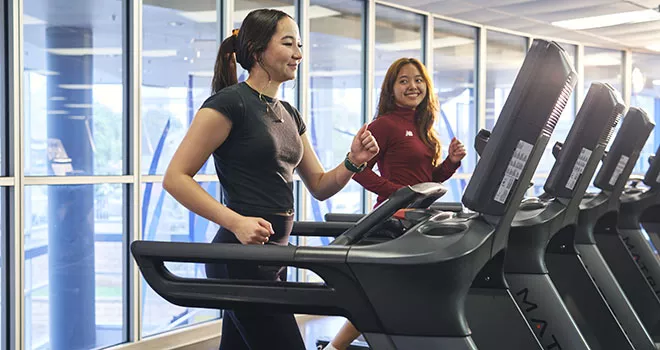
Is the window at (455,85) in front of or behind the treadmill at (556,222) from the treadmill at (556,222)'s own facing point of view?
behind

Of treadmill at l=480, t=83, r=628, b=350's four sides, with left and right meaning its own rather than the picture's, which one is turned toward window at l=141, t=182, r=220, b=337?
back

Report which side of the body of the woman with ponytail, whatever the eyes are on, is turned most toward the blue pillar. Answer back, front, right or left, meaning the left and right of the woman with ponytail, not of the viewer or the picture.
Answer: back

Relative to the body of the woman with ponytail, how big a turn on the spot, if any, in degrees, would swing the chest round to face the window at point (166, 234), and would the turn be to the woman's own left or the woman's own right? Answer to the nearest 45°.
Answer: approximately 135° to the woman's own left

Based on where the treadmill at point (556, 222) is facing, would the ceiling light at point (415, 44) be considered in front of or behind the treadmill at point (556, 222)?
behind

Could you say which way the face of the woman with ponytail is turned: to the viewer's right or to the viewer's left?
to the viewer's right

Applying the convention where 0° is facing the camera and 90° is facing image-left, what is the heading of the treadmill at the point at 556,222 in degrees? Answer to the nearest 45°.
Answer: approximately 315°

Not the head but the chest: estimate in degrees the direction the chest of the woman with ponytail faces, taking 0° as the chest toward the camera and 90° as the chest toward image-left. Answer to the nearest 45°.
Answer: approximately 315°

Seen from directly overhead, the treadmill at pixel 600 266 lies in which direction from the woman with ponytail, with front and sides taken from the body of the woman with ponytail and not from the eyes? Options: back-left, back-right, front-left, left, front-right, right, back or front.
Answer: left
